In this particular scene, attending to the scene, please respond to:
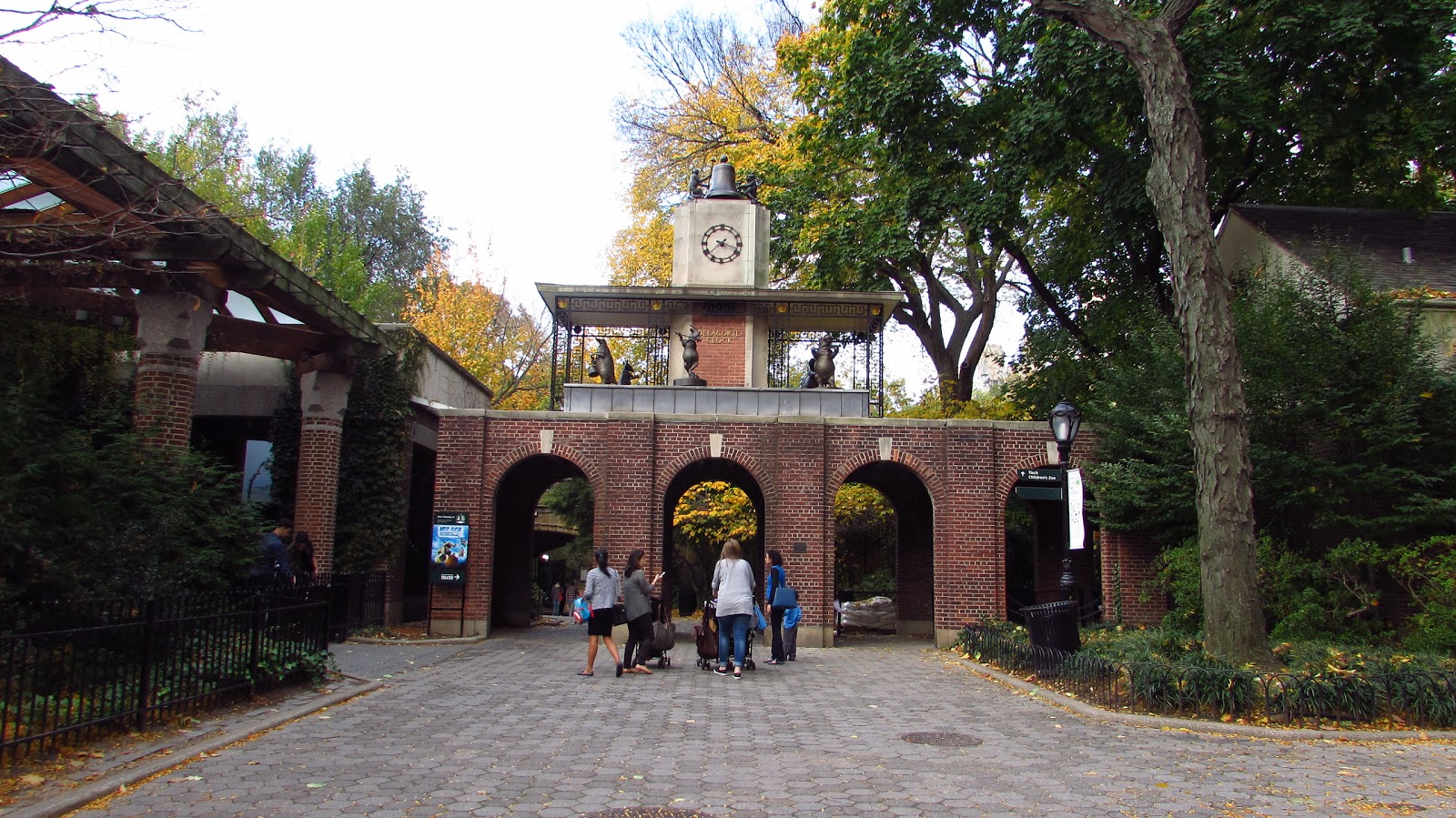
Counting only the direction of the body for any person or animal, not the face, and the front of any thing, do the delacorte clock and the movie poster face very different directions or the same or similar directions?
same or similar directions

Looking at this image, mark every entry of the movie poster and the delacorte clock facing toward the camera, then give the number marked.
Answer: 2

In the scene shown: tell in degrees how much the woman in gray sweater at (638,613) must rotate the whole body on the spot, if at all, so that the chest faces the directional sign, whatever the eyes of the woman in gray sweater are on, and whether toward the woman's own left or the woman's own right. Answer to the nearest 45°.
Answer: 0° — they already face it

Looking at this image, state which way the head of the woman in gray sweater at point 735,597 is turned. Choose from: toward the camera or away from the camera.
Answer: away from the camera

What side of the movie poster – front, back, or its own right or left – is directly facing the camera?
front

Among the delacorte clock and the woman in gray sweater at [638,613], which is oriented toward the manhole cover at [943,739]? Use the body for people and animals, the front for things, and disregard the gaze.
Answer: the delacorte clock

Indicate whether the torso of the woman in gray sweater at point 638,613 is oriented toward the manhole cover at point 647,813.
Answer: no

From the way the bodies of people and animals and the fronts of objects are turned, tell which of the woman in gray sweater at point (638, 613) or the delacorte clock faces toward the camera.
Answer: the delacorte clock

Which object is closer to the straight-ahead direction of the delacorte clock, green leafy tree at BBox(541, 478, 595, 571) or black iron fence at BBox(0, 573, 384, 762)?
the black iron fence

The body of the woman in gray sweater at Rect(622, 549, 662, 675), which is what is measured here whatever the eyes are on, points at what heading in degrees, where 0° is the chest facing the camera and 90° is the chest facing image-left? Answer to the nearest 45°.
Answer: approximately 225°

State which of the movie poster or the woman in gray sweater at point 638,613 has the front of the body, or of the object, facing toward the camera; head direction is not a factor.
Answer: the movie poster

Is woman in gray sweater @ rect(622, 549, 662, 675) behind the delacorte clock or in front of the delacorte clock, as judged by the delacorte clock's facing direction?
in front

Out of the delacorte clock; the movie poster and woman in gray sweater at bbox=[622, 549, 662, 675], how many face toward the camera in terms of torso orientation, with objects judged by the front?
2

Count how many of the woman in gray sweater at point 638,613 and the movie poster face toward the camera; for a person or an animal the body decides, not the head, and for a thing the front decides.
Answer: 1

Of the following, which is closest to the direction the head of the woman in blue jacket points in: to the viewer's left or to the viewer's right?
to the viewer's left

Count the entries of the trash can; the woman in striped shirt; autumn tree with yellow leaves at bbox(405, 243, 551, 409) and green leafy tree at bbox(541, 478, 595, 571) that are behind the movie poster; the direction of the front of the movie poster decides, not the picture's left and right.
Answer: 2

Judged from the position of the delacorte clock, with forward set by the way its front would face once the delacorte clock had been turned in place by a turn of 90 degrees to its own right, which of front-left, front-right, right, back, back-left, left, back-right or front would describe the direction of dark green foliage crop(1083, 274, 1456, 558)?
back-left

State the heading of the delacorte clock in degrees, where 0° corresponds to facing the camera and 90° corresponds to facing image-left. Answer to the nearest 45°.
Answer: approximately 0°

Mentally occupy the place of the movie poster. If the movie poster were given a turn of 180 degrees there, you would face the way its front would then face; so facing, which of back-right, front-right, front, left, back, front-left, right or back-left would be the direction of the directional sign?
right
